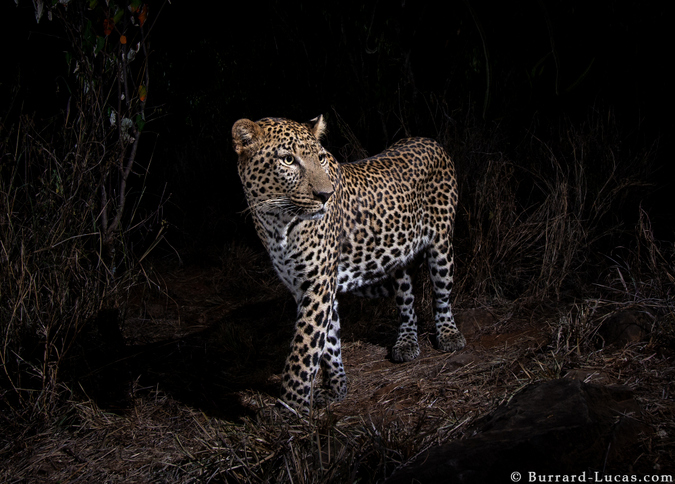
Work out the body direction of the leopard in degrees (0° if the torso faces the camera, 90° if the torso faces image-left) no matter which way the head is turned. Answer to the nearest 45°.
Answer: approximately 45°

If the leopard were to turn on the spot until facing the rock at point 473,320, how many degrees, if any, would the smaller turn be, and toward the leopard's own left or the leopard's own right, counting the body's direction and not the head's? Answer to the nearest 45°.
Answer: approximately 180°

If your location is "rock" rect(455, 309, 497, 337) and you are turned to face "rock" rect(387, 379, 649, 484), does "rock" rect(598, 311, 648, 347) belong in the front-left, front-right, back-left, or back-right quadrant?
front-left

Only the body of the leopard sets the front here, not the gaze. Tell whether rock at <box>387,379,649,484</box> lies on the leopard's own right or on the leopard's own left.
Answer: on the leopard's own left

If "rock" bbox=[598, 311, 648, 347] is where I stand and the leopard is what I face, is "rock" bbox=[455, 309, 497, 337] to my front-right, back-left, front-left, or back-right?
front-right

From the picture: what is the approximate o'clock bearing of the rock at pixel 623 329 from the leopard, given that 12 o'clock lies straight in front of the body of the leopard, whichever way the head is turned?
The rock is roughly at 8 o'clock from the leopard.
